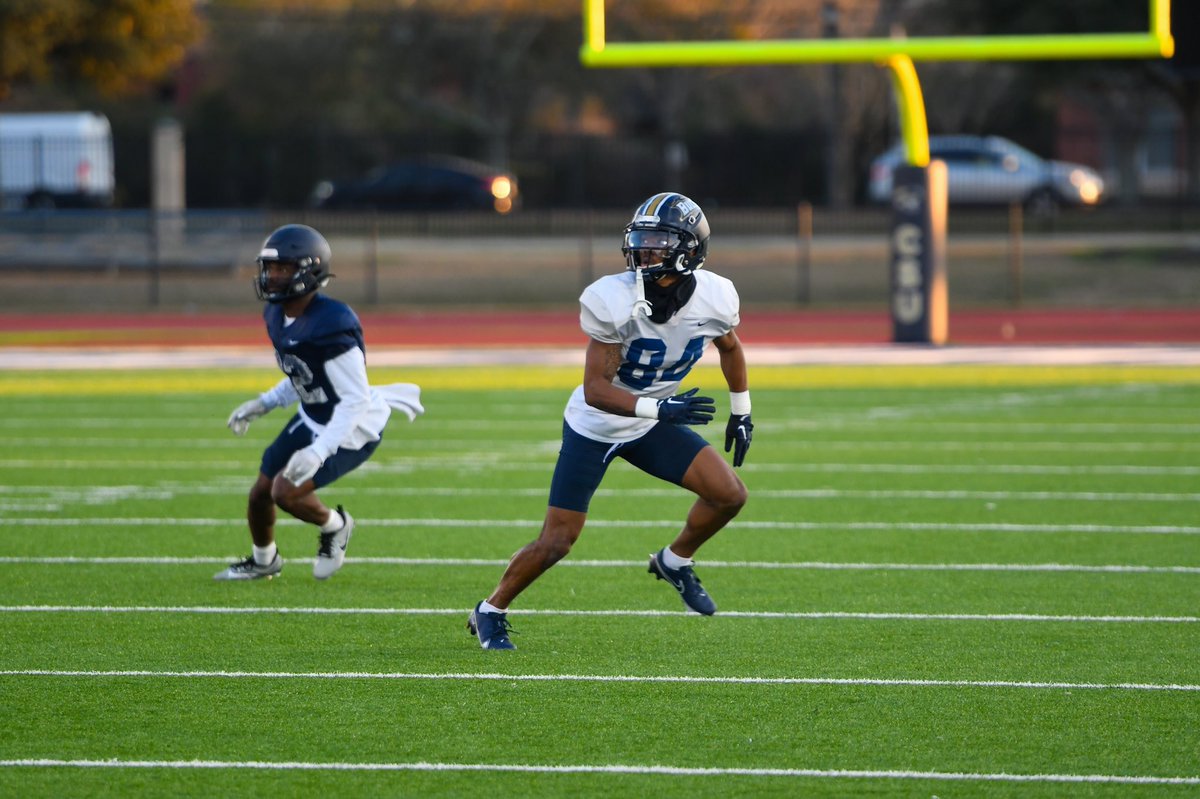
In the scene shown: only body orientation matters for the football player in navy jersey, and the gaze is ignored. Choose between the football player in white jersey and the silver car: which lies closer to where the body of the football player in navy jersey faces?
the football player in white jersey

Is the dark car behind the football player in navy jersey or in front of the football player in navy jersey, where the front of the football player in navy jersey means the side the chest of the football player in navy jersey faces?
behind

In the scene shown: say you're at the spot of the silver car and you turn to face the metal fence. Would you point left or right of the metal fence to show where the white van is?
right

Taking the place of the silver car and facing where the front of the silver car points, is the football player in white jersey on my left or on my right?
on my right

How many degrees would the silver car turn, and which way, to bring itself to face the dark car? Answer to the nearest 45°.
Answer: approximately 180°

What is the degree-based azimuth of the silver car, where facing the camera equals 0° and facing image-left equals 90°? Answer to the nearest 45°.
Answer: approximately 270°

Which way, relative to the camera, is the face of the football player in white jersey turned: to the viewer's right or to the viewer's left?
to the viewer's left
